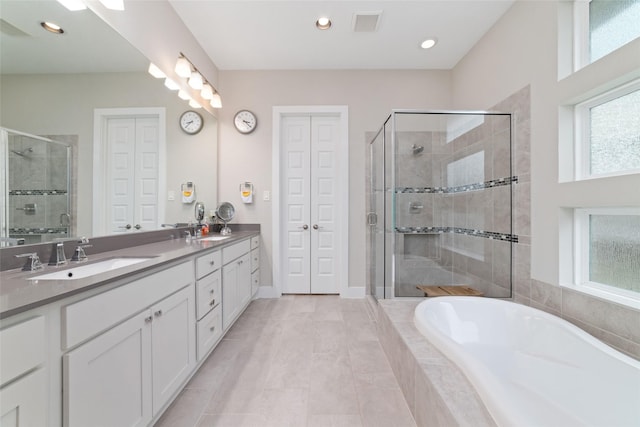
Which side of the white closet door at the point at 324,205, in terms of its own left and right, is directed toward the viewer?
front

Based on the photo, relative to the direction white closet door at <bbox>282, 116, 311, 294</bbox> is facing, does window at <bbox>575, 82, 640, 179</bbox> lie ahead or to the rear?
ahead

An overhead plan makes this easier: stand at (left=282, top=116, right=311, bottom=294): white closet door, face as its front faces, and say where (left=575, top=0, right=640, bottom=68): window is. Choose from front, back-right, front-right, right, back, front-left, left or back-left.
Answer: front-left

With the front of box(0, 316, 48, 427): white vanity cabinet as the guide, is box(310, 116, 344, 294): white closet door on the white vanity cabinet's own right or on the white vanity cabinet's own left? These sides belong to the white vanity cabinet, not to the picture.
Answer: on the white vanity cabinet's own left

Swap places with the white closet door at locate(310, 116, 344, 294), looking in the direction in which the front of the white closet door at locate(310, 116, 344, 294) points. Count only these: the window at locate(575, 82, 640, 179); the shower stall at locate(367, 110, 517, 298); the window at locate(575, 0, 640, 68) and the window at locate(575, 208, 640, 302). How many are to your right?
0

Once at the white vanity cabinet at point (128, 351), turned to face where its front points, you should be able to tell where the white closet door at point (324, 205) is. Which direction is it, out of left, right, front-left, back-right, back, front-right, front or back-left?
left

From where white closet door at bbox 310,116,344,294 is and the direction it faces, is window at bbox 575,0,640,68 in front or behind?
in front

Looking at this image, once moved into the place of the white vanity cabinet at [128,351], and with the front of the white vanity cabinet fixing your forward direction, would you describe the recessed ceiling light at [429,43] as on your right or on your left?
on your left

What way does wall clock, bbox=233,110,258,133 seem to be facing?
toward the camera

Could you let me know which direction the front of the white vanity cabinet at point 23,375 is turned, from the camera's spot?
facing the viewer and to the right of the viewer

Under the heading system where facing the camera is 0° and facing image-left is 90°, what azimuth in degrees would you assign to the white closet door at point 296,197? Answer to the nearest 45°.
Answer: approximately 0°

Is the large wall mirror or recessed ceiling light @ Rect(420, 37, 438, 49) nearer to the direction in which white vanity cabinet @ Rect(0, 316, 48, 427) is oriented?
the recessed ceiling light
